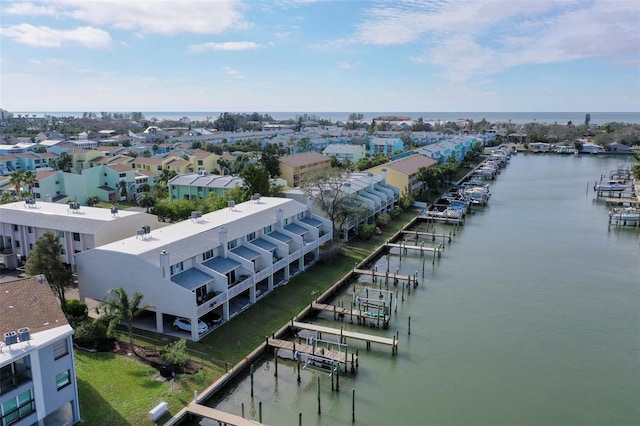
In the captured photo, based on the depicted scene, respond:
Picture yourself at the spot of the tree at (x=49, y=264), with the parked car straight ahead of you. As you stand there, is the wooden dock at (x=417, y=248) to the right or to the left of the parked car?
left

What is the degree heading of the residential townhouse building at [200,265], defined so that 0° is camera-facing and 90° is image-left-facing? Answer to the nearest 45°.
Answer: approximately 315°

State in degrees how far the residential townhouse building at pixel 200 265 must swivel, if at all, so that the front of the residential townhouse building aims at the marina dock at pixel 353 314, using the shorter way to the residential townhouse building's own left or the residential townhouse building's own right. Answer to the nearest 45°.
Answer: approximately 45° to the residential townhouse building's own left

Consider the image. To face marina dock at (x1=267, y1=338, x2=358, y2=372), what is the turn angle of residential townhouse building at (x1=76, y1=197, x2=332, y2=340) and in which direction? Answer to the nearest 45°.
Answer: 0° — it already faces it

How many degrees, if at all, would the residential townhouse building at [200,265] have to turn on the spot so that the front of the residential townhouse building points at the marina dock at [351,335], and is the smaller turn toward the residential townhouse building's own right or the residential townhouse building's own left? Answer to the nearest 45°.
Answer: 0° — it already faces it

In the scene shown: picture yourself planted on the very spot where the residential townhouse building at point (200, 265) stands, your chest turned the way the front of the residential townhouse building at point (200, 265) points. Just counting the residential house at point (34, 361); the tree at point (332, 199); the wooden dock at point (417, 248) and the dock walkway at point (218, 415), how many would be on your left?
2

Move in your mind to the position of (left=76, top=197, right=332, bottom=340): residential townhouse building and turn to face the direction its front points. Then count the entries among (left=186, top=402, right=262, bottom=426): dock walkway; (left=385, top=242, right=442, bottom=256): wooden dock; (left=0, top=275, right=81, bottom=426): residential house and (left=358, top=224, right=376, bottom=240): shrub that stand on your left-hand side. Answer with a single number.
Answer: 2

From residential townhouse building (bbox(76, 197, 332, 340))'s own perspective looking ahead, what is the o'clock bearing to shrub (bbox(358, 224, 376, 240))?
The shrub is roughly at 9 o'clock from the residential townhouse building.
